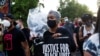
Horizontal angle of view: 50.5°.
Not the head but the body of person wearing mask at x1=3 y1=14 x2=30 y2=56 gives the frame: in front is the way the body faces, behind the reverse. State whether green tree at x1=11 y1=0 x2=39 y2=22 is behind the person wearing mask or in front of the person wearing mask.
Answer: behind

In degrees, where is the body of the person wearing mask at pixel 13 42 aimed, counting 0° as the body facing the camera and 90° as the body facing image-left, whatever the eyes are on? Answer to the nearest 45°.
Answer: approximately 45°

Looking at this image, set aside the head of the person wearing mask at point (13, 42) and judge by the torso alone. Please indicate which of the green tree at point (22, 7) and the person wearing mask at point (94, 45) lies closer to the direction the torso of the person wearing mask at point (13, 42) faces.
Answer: the person wearing mask

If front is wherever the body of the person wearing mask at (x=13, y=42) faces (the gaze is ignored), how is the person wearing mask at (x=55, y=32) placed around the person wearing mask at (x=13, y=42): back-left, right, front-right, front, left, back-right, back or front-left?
left

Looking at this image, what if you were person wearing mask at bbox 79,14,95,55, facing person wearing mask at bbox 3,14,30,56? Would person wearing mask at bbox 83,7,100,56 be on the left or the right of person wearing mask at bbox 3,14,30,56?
left

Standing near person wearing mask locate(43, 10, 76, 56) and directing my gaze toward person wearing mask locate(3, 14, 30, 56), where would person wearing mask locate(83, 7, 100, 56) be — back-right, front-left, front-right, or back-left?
back-left
